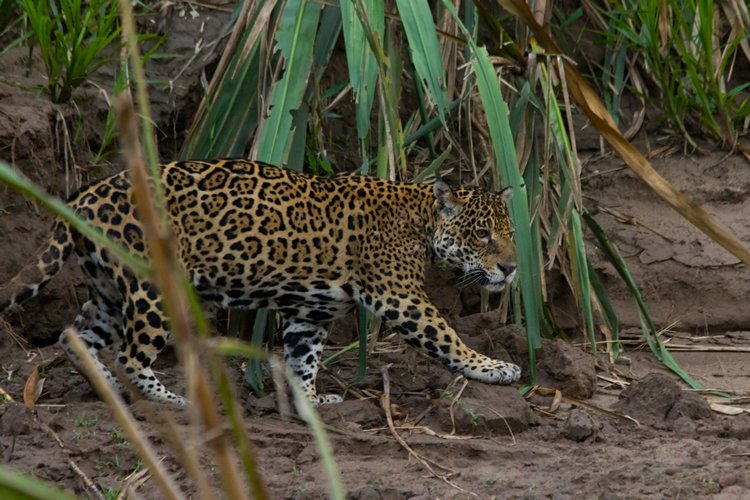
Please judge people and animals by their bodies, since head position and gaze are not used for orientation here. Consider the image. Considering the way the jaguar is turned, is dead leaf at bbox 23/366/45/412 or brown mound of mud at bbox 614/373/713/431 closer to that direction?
the brown mound of mud

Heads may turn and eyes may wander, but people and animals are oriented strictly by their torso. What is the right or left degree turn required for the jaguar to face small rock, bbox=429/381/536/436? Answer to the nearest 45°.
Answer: approximately 45° to its right

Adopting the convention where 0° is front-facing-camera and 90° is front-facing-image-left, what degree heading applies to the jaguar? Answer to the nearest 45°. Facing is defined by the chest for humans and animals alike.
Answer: approximately 270°

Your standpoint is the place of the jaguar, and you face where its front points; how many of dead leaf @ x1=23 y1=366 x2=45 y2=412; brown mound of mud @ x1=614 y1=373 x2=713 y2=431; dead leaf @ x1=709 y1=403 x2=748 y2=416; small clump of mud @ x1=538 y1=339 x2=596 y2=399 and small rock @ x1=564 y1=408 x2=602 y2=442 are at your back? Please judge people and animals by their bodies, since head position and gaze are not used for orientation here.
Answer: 1

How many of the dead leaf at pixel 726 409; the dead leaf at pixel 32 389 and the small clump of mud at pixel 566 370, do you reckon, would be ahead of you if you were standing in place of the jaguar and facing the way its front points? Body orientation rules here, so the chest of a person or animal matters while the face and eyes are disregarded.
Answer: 2

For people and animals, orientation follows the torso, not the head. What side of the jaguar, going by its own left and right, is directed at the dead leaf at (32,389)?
back

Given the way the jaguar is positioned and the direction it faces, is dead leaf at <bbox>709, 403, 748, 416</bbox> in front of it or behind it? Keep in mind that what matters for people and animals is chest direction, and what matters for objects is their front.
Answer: in front

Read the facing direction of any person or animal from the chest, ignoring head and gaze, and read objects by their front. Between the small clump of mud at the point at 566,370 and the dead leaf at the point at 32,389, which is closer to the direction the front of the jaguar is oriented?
the small clump of mud

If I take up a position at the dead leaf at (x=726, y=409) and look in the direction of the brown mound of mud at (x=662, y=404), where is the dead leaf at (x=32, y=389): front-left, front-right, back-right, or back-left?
front-right

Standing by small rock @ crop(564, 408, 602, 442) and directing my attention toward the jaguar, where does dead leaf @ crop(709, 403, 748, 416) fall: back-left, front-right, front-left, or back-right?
back-right

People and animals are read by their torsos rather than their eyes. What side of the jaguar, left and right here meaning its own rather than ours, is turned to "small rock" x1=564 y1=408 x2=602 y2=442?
front

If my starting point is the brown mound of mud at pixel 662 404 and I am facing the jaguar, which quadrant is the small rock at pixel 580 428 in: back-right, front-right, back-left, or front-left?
front-left

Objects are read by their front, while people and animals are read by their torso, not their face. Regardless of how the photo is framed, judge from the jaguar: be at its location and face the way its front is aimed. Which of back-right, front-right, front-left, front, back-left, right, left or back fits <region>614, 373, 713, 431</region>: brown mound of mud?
front

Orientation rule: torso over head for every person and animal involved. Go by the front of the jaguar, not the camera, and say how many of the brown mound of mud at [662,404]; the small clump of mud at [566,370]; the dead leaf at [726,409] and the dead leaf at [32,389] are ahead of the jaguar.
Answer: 3
